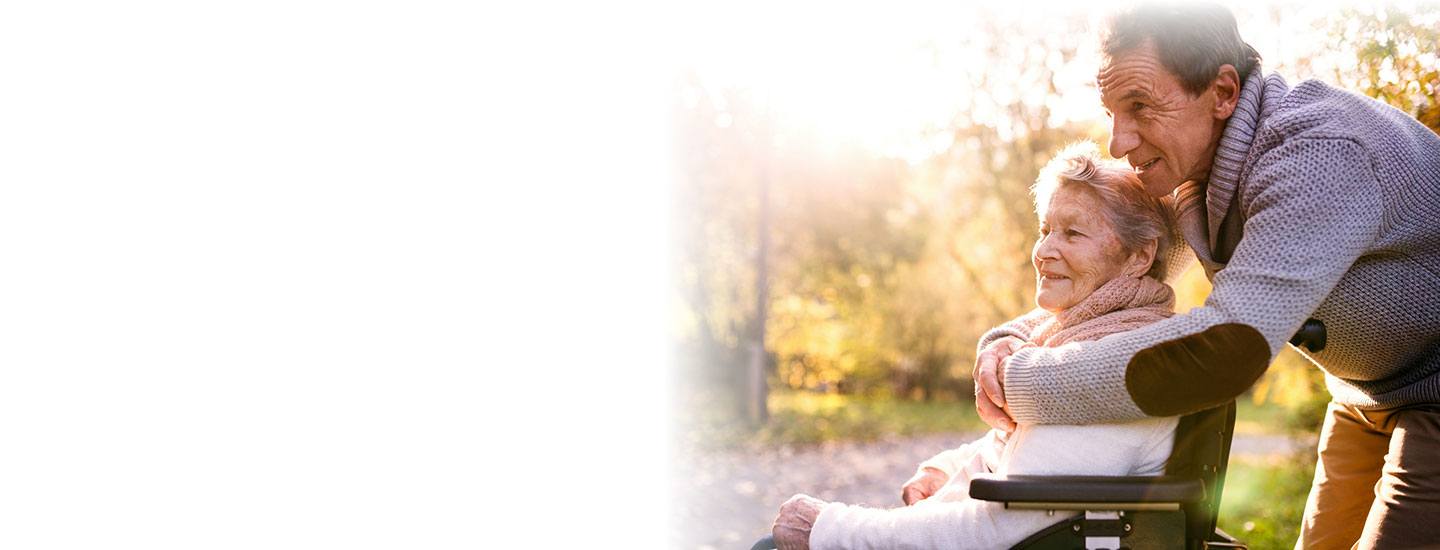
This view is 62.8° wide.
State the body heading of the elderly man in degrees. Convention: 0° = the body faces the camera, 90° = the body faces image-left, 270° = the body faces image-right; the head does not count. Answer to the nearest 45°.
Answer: approximately 90°

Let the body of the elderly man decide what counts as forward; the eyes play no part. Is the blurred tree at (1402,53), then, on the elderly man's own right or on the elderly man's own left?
on the elderly man's own right

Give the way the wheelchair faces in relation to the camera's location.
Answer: facing to the left of the viewer

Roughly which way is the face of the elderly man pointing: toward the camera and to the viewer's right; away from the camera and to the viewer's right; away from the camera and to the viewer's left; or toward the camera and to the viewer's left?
toward the camera and to the viewer's left

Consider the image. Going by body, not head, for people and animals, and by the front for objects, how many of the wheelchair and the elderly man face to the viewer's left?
2

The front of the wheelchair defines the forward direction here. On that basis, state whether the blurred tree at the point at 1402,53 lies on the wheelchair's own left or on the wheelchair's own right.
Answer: on the wheelchair's own right
